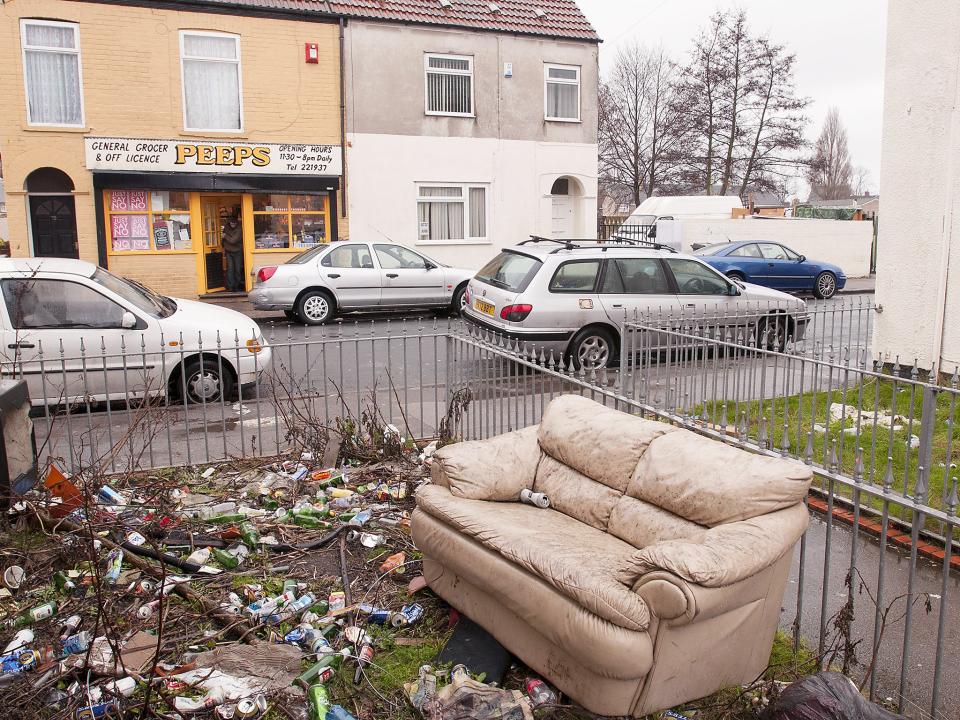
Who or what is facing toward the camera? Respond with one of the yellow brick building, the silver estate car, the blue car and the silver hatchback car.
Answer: the yellow brick building

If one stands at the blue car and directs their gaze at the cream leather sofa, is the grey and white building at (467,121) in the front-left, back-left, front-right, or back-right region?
front-right

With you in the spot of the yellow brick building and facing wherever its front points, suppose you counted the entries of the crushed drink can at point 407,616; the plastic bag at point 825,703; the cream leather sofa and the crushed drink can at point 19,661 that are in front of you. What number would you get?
4

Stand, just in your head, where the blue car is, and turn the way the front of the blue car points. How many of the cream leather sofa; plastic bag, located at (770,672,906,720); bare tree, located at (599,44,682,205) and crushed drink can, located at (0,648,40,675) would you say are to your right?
3

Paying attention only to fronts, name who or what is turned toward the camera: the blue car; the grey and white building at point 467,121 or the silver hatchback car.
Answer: the grey and white building

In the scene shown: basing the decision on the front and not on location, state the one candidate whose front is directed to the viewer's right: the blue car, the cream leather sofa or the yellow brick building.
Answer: the blue car

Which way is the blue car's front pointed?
to the viewer's right

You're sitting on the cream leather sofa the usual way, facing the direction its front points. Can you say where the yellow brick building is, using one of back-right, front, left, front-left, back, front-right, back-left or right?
right

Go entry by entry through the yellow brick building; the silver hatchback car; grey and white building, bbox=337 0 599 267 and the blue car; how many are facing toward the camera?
2

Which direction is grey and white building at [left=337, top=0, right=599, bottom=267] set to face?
toward the camera

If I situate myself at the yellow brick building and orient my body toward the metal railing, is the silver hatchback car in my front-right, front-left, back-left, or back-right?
front-left

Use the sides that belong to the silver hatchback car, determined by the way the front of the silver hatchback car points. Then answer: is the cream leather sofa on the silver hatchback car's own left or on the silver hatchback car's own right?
on the silver hatchback car's own right

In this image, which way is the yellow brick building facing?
toward the camera

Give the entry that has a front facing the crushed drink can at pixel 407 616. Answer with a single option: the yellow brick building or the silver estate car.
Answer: the yellow brick building

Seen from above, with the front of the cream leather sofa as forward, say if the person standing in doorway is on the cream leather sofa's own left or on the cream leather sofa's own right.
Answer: on the cream leather sofa's own right

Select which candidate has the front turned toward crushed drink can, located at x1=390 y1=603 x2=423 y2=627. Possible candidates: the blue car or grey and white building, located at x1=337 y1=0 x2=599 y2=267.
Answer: the grey and white building

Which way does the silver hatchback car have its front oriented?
to the viewer's right

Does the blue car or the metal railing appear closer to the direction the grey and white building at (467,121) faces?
the metal railing

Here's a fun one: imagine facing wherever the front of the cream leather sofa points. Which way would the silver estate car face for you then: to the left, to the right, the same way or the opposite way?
the opposite way

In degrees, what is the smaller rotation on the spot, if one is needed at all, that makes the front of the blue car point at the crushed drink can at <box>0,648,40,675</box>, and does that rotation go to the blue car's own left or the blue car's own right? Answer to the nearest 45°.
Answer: approximately 90° to the blue car's own right
